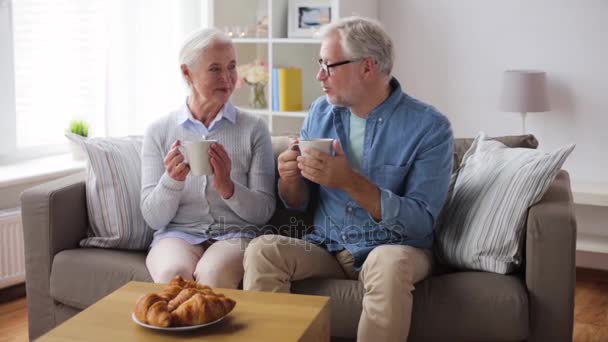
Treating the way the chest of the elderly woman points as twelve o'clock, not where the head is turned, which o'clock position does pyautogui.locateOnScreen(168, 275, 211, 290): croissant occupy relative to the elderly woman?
The croissant is roughly at 12 o'clock from the elderly woman.

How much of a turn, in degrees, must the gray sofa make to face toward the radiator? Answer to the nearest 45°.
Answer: approximately 135° to its right

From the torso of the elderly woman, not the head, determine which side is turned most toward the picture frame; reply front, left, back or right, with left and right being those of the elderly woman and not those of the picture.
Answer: back

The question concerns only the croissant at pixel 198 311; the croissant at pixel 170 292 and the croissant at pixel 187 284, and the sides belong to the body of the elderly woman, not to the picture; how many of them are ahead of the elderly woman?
3

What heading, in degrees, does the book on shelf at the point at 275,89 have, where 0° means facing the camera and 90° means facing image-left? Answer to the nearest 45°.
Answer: approximately 0°
